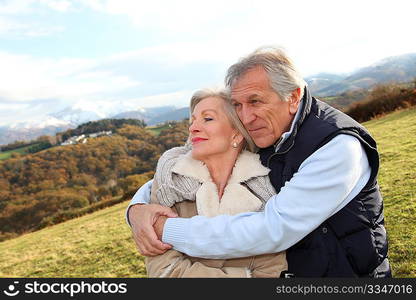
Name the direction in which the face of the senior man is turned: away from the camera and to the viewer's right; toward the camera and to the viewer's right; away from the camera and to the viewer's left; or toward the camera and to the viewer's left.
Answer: toward the camera and to the viewer's left

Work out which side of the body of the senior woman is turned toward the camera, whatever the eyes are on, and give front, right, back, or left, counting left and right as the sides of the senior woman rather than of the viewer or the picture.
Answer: front
